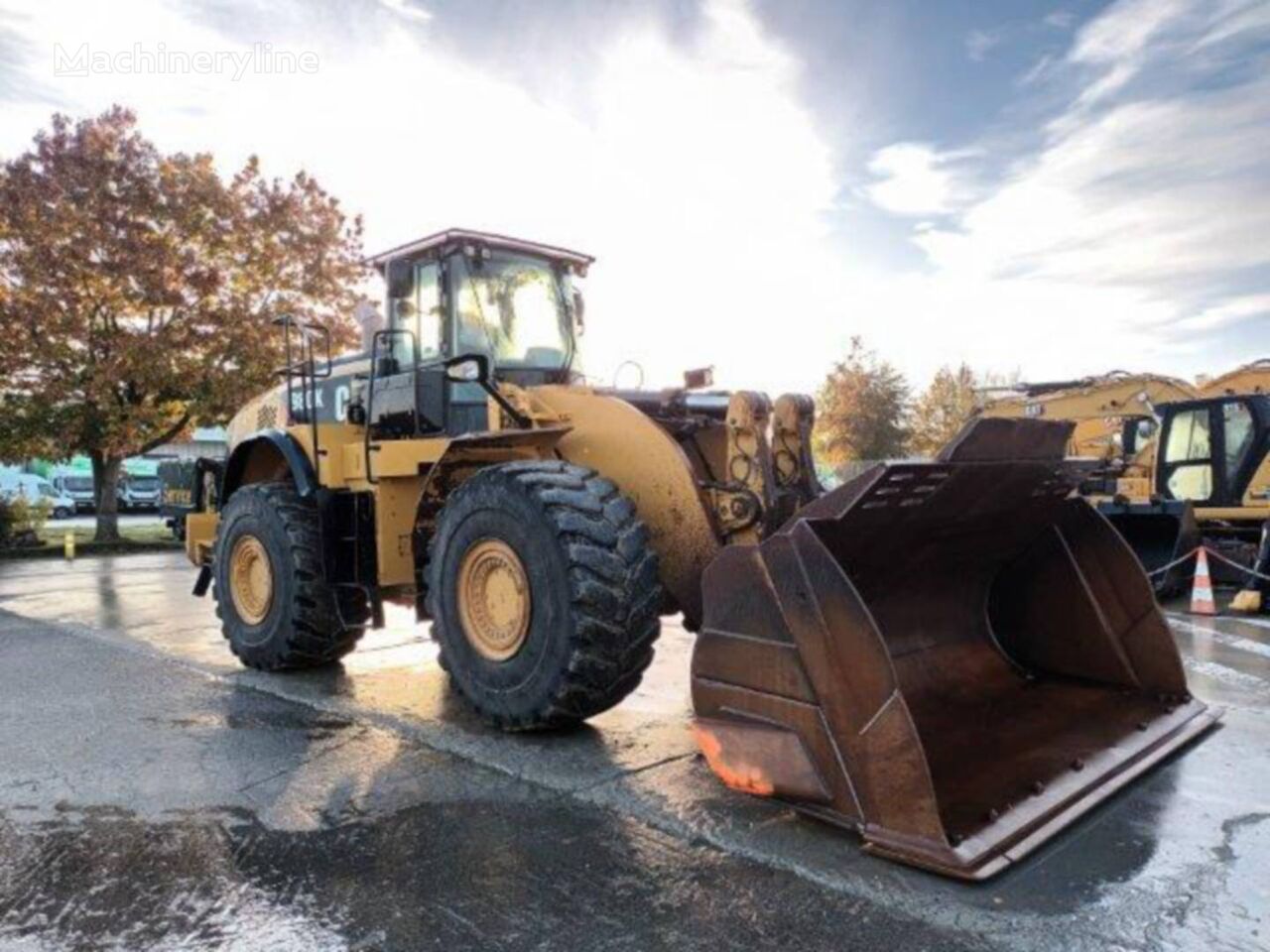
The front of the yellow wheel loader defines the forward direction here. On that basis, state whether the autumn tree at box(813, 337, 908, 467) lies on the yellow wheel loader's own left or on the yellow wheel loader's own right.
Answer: on the yellow wheel loader's own left

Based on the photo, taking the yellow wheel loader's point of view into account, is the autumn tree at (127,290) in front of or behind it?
behind

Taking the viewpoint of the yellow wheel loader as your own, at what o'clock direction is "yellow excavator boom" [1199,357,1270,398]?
The yellow excavator boom is roughly at 9 o'clock from the yellow wheel loader.

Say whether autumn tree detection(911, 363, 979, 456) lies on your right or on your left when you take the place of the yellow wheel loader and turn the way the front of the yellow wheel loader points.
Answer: on your left

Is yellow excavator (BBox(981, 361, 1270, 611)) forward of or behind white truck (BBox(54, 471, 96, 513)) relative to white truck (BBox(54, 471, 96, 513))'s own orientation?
forward

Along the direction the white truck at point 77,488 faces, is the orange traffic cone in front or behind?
in front

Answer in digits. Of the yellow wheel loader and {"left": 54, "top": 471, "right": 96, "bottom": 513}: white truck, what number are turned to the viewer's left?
0

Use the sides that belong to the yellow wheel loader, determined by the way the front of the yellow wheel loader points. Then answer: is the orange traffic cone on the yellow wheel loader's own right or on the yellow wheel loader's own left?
on the yellow wheel loader's own left

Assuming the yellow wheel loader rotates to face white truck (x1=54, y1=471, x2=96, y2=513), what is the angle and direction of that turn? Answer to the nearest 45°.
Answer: approximately 180°

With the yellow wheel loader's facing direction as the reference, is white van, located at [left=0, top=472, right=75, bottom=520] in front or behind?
behind

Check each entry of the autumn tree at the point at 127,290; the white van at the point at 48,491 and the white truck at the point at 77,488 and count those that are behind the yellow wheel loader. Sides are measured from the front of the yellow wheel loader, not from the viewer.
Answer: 3

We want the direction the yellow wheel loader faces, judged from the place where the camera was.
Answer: facing the viewer and to the right of the viewer
